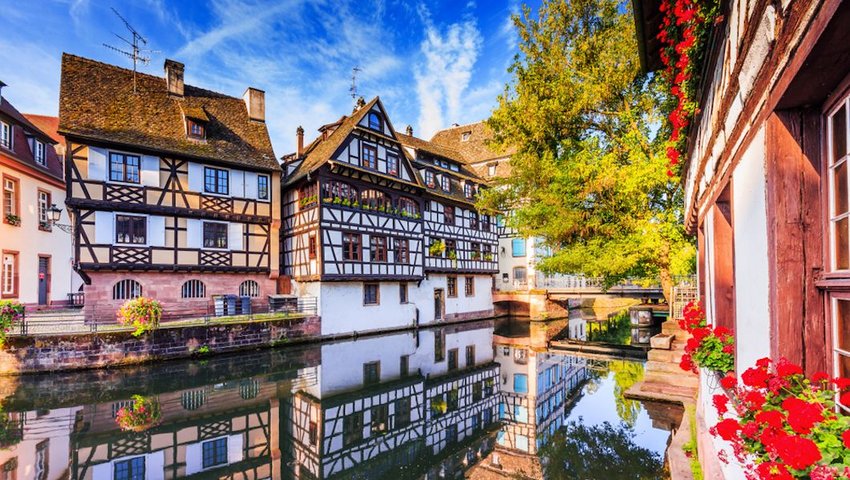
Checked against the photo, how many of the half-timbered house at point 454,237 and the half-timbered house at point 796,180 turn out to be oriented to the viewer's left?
1

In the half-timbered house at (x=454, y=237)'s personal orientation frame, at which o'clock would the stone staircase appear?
The stone staircase is roughly at 1 o'clock from the half-timbered house.

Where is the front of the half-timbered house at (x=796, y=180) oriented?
to the viewer's left

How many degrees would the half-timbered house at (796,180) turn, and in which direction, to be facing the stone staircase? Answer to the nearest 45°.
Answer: approximately 90° to its right

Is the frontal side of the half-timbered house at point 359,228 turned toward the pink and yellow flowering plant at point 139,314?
no

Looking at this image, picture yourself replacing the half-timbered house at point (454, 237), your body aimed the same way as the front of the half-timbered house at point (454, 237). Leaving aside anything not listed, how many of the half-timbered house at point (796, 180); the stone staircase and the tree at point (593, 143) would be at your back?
0

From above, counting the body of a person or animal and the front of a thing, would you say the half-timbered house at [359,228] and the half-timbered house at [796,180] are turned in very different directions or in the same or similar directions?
very different directions

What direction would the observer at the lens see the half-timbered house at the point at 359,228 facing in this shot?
facing the viewer and to the right of the viewer

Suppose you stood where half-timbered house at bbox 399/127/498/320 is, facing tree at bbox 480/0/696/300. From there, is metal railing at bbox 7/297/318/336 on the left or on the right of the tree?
right

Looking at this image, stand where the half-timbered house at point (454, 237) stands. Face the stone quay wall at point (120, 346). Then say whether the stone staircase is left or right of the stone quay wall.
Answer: left

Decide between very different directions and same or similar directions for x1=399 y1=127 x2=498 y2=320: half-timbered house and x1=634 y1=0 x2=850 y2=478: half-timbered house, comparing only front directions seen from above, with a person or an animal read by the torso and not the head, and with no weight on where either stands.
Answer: very different directions
